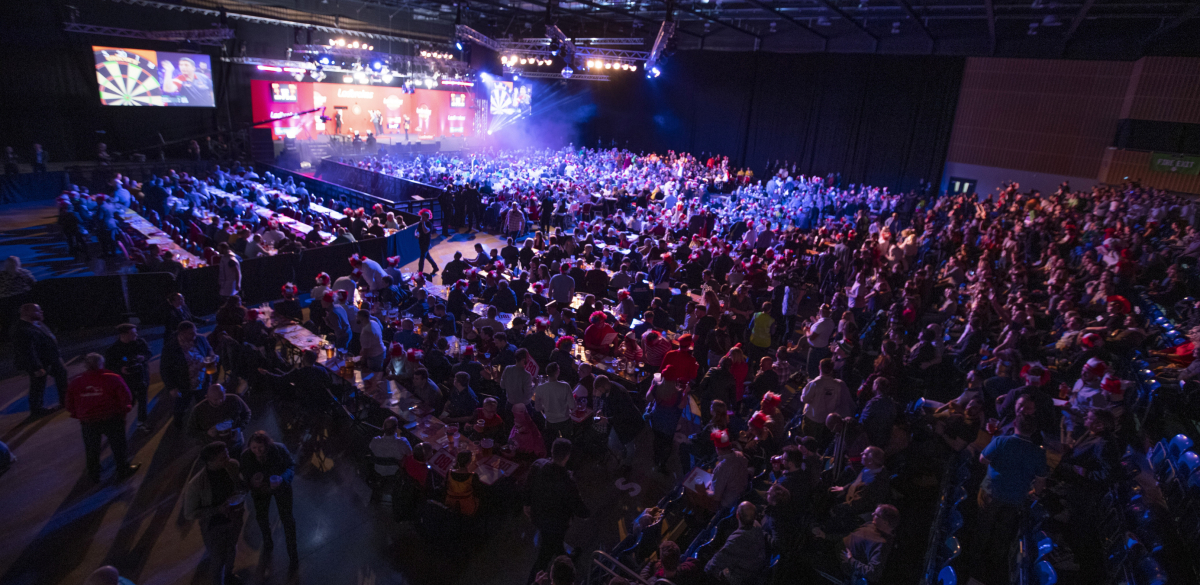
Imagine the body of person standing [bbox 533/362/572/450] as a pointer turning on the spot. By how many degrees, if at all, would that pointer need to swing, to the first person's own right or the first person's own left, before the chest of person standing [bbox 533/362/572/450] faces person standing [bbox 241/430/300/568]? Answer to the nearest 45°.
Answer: approximately 135° to the first person's own left

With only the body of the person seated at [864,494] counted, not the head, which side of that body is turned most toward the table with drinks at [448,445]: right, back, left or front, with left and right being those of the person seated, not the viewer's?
front

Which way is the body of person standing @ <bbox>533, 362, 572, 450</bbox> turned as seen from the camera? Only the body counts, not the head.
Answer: away from the camera

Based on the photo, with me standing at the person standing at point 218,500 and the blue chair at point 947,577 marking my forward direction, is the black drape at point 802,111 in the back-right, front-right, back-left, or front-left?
front-left

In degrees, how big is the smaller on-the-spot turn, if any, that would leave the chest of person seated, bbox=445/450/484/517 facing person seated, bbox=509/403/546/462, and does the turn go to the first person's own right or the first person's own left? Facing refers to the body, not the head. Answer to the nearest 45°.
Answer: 0° — they already face them

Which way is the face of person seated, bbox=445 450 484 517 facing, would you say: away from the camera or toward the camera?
away from the camera

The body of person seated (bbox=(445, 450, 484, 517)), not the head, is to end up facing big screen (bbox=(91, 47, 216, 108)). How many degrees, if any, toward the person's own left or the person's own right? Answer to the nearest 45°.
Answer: approximately 90° to the person's own left

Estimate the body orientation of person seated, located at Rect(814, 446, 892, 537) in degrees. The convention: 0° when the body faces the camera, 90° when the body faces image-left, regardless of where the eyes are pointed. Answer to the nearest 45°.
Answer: approximately 90°

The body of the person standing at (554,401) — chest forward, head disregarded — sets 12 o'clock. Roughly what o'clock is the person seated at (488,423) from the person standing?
The person seated is roughly at 9 o'clock from the person standing.

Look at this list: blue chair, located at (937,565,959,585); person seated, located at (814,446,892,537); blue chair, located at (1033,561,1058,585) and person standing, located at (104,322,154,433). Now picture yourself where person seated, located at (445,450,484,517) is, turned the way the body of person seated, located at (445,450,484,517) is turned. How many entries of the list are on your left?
1

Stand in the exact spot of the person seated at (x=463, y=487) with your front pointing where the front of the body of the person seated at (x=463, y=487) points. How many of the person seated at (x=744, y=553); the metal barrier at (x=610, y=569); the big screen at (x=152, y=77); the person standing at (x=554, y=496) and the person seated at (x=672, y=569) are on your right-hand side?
4
